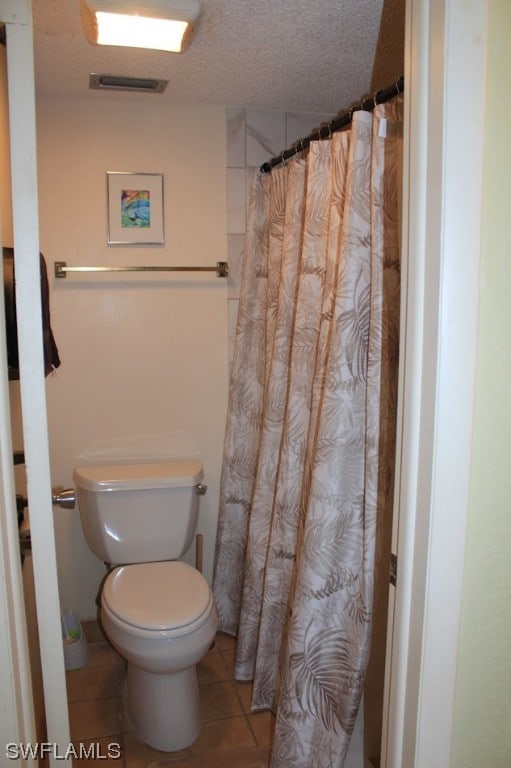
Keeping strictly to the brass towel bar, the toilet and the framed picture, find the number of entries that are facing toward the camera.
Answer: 3

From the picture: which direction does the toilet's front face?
toward the camera

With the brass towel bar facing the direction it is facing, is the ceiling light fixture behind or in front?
in front

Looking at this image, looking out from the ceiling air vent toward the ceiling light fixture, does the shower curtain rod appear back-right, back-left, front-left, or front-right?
front-left

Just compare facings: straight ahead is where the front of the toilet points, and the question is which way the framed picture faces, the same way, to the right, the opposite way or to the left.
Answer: the same way

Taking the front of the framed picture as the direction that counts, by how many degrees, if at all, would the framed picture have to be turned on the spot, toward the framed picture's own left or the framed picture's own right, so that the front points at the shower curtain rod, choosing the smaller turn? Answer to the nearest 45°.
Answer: approximately 45° to the framed picture's own left

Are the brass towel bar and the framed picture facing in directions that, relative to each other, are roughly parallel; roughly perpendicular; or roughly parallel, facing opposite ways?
roughly parallel

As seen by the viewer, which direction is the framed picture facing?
toward the camera

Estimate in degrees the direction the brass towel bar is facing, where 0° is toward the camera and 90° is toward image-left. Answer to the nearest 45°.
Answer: approximately 0°

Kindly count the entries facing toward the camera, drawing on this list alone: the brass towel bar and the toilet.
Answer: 2

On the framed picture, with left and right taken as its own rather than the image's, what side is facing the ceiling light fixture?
front
